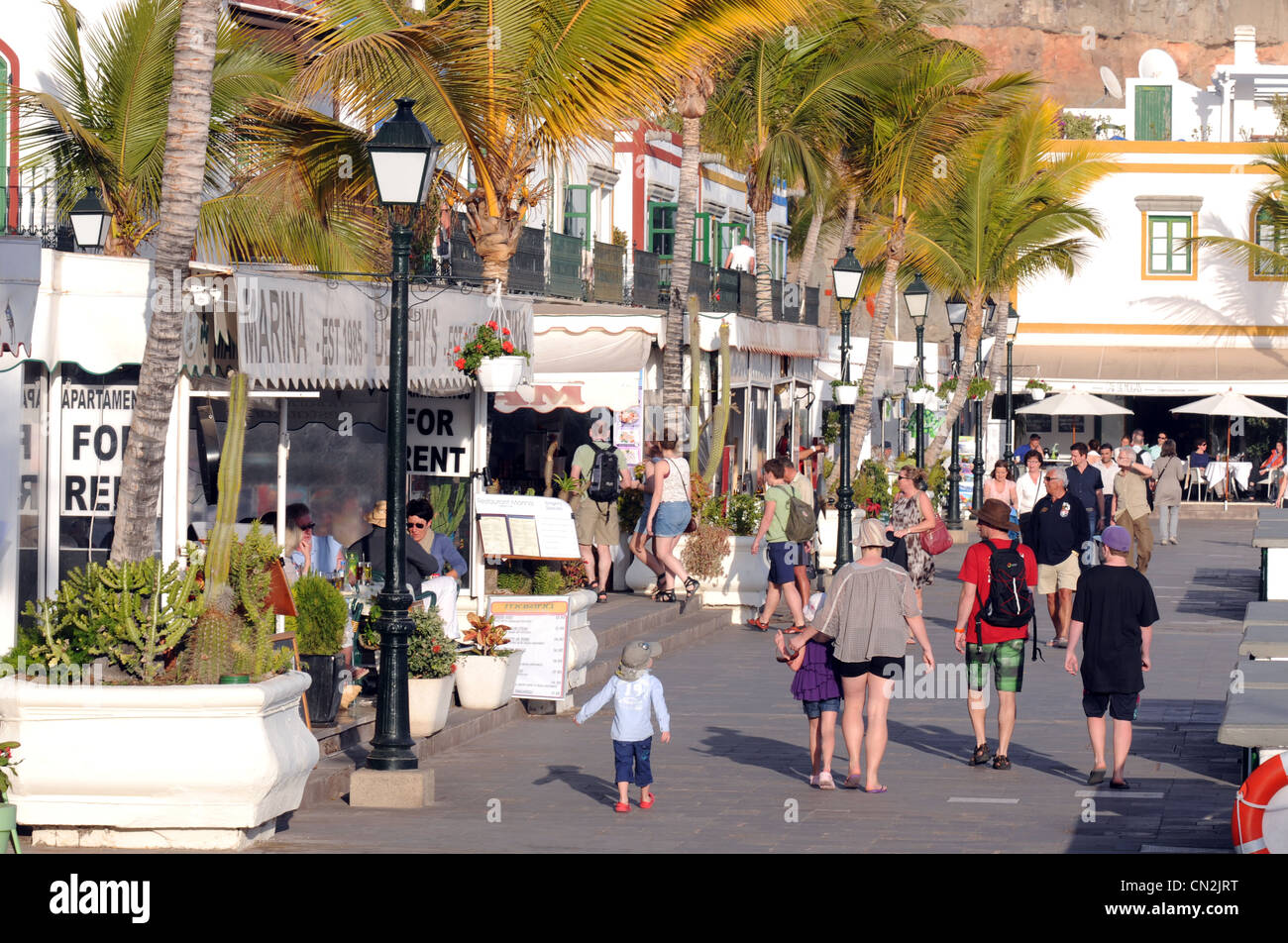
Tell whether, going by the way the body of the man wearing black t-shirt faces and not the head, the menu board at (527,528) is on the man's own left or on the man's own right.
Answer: on the man's own left

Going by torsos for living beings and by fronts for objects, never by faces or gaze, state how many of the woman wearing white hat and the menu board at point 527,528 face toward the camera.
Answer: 1

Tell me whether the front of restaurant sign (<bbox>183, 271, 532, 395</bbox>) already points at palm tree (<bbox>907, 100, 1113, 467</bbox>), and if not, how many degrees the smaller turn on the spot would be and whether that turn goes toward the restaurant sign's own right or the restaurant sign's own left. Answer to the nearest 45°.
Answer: approximately 90° to the restaurant sign's own left

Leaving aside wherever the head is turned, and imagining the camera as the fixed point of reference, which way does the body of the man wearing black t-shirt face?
away from the camera

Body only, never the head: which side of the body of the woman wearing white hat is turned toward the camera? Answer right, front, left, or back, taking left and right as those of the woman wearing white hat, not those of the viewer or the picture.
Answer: back

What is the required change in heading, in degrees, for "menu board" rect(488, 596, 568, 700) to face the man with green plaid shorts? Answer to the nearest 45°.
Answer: approximately 45° to its left

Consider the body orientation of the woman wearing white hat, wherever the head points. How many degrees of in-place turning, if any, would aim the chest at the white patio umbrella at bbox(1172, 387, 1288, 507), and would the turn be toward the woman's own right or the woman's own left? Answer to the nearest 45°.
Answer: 0° — they already face it

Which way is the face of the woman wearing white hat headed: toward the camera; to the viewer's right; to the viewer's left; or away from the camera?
away from the camera

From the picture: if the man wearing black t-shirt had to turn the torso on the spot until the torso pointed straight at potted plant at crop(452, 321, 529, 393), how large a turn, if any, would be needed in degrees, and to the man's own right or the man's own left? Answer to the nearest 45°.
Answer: approximately 45° to the man's own left

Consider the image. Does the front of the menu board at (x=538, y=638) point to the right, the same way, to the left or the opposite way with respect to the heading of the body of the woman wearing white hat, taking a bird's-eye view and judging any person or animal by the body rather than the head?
the opposite way

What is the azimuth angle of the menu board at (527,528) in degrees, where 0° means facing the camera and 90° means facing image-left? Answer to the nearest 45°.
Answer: approximately 0°

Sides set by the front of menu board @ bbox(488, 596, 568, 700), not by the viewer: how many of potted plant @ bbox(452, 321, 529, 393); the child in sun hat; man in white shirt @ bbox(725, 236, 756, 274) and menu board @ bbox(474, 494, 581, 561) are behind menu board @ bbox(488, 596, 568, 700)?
3

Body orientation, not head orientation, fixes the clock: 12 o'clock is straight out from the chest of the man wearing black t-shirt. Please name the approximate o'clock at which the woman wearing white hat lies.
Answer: The woman wearing white hat is roughly at 8 o'clock from the man wearing black t-shirt.
